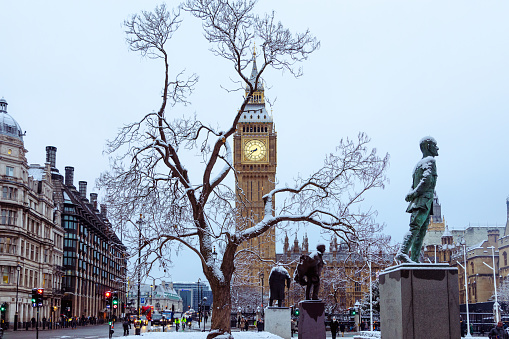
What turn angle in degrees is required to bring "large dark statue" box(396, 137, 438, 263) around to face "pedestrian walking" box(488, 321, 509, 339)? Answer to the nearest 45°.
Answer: approximately 90° to its left

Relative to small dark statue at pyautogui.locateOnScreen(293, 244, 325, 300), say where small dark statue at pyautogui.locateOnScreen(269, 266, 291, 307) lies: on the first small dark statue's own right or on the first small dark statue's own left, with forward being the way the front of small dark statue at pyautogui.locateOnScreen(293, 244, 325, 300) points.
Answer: on the first small dark statue's own left

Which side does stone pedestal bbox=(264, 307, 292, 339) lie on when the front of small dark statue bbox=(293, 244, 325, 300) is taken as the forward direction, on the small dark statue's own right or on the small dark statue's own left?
on the small dark statue's own left
